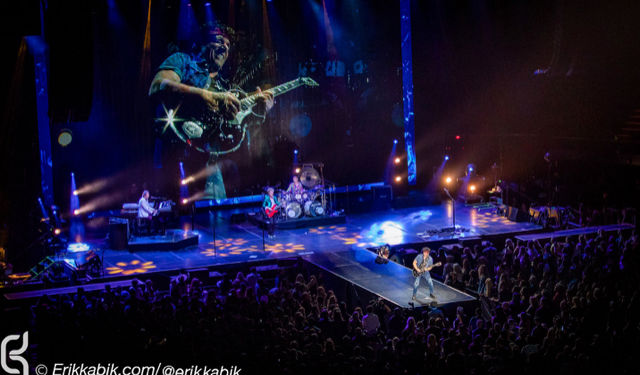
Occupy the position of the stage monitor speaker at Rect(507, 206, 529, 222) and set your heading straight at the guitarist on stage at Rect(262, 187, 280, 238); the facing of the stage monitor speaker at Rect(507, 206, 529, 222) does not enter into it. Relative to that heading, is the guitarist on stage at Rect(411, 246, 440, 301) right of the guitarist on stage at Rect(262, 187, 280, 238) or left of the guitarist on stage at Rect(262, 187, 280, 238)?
left

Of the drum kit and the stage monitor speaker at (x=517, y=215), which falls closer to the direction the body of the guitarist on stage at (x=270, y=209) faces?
the stage monitor speaker

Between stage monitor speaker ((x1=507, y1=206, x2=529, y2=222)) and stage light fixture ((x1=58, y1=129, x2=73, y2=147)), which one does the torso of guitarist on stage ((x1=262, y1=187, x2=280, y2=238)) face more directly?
the stage monitor speaker

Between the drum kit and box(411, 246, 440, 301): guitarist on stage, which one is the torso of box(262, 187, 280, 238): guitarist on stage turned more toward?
the guitarist on stage

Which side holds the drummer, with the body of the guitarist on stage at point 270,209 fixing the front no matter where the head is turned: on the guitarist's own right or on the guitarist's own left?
on the guitarist's own left

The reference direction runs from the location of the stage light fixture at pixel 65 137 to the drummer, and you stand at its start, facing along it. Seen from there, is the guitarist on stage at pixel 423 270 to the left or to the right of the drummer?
right

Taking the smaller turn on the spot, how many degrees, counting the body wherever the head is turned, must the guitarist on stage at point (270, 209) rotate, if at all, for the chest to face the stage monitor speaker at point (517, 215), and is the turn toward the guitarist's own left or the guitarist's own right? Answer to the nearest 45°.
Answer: approximately 45° to the guitarist's own left

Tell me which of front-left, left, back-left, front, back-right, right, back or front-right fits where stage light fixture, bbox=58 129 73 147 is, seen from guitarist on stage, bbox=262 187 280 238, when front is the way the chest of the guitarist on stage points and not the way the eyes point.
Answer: back-right

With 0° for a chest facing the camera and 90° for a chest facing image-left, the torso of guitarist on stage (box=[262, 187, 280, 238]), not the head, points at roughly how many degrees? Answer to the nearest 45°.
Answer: approximately 315°
